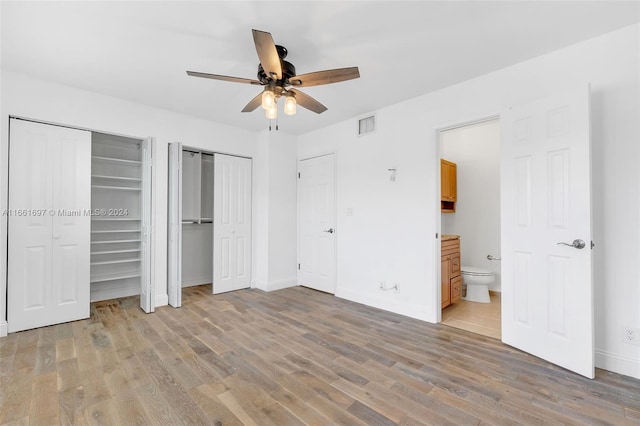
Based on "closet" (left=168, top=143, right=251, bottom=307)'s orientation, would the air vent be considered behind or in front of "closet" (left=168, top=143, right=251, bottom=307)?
in front

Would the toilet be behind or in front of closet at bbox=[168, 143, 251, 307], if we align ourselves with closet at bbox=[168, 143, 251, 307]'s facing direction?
in front

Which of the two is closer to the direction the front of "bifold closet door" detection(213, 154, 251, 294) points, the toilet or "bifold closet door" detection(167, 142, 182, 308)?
the toilet

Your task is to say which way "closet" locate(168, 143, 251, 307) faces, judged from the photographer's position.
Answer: facing the viewer and to the right of the viewer

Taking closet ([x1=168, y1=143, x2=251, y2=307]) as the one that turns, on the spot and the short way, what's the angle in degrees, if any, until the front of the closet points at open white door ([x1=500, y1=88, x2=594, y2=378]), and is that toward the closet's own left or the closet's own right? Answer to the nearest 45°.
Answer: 0° — it already faces it

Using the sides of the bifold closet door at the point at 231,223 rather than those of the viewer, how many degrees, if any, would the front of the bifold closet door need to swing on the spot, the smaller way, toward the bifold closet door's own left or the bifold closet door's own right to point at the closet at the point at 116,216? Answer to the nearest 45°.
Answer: approximately 135° to the bifold closet door's own right

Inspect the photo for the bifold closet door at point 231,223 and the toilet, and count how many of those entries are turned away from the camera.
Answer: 0

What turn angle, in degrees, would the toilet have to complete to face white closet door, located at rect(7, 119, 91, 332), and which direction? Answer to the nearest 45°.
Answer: approximately 90° to its right

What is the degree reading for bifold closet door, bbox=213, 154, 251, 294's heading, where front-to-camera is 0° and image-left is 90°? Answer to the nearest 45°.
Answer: approximately 315°
